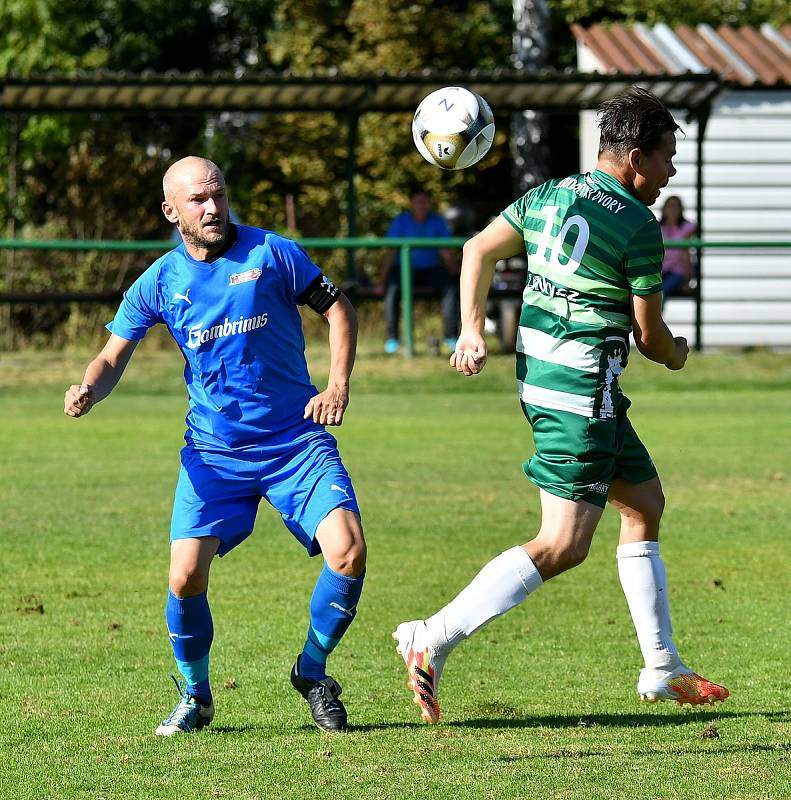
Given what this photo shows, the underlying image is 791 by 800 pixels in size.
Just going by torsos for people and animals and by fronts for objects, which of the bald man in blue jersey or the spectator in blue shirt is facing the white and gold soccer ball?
the spectator in blue shirt

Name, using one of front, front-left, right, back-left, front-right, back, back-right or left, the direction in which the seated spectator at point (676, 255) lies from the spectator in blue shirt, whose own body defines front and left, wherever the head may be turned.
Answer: left

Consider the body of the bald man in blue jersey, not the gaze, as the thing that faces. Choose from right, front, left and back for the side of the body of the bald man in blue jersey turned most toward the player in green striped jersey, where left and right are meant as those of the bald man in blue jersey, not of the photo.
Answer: left

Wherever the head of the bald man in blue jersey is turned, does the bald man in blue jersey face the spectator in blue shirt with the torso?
no

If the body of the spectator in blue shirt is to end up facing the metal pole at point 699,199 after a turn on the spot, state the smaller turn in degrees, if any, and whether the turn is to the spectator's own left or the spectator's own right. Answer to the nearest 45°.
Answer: approximately 135° to the spectator's own left

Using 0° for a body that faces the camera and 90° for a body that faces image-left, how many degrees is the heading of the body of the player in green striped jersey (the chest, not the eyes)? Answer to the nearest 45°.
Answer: approximately 225°

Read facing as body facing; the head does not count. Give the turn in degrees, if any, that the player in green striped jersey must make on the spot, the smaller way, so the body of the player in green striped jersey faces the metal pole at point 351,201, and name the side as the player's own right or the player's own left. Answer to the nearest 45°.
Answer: approximately 45° to the player's own left

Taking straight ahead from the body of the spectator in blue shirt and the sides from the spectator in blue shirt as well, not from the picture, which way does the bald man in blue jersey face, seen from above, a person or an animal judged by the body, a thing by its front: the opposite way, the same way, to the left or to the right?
the same way

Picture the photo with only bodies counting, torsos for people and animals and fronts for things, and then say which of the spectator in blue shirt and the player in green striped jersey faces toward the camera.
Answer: the spectator in blue shirt

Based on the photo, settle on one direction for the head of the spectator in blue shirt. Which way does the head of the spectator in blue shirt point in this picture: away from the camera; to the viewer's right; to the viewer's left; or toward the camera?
toward the camera

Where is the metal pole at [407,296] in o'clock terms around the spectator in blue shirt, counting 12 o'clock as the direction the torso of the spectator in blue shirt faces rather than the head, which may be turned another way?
The metal pole is roughly at 1 o'clock from the spectator in blue shirt.

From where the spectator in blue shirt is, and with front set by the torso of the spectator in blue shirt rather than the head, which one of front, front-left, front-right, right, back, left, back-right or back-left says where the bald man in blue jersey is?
front

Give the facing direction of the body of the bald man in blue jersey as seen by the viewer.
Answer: toward the camera

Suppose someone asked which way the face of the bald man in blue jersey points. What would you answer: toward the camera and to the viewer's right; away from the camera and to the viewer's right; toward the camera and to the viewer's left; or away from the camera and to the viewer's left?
toward the camera and to the viewer's right

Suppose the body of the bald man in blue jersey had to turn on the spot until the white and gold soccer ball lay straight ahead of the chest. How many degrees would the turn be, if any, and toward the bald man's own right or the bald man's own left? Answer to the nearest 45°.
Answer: approximately 135° to the bald man's own left

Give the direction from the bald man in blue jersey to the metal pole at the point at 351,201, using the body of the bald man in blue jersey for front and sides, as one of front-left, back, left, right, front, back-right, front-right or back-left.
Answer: back

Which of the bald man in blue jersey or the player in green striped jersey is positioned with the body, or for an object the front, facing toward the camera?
the bald man in blue jersey

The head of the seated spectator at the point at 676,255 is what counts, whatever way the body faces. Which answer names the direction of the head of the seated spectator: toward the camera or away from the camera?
toward the camera

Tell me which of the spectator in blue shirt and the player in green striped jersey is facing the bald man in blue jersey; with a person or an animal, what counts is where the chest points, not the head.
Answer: the spectator in blue shirt
